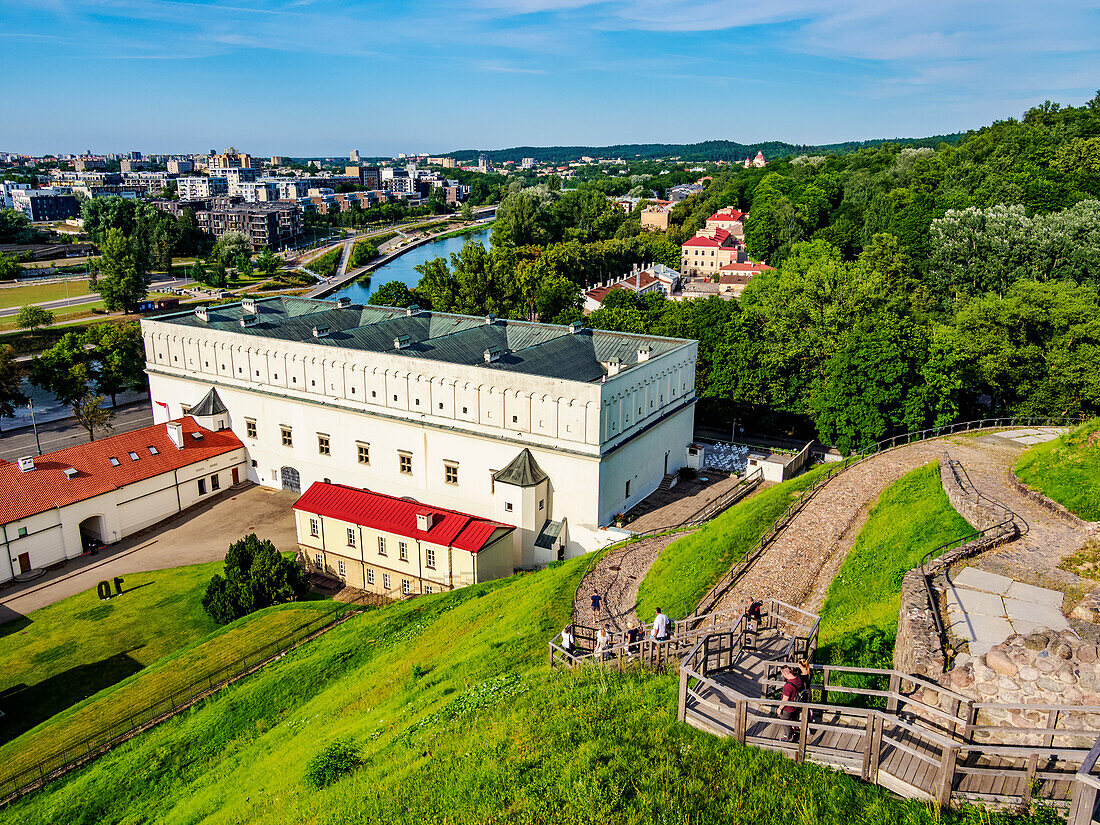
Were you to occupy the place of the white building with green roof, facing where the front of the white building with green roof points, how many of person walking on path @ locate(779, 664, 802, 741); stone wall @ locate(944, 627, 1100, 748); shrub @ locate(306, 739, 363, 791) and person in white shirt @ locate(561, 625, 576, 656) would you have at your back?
0

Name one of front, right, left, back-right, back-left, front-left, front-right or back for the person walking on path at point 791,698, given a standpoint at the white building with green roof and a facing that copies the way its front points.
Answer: front-left

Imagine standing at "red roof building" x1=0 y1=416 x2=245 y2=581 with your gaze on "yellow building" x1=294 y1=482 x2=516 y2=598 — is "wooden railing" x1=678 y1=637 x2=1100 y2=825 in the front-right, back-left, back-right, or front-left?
front-right

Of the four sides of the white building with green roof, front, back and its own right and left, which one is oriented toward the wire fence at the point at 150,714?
front

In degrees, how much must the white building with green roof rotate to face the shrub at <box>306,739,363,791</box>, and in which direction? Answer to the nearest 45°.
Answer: approximately 45° to its left

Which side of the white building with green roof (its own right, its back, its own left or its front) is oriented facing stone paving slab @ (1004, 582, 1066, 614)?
left

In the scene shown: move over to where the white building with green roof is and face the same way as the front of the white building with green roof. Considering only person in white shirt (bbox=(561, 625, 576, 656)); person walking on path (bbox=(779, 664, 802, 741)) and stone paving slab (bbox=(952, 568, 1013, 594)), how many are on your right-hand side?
0

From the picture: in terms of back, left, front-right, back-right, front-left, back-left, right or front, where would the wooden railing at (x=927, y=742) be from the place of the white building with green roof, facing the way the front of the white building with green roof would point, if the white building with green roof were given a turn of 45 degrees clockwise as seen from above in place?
left

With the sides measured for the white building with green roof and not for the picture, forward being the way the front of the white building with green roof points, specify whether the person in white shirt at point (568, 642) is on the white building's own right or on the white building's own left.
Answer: on the white building's own left

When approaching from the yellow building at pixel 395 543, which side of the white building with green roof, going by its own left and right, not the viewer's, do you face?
front

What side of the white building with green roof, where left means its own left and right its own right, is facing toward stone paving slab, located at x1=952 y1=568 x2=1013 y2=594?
left

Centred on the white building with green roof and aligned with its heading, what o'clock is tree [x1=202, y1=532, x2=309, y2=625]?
The tree is roughly at 12 o'clock from the white building with green roof.

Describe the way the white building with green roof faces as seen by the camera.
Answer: facing the viewer and to the left of the viewer

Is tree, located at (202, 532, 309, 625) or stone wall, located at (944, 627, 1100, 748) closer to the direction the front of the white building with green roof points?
the tree
